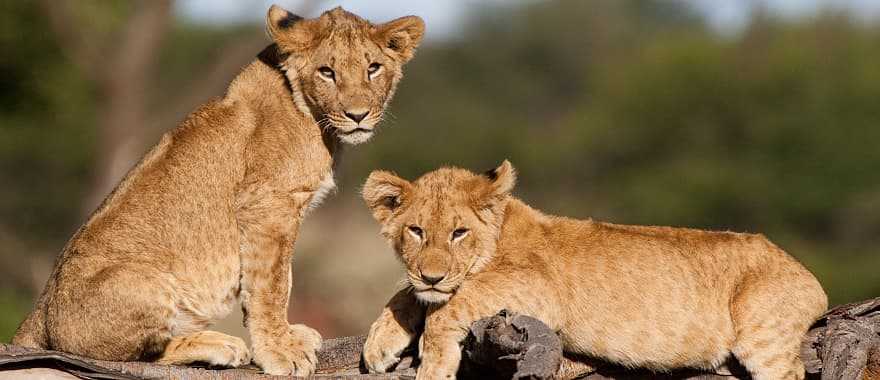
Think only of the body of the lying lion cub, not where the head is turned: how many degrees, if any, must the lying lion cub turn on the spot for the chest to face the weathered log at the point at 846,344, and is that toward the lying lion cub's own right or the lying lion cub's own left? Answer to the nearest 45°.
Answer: approximately 180°

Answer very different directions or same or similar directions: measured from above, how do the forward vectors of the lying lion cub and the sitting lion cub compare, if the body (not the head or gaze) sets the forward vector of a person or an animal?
very different directions

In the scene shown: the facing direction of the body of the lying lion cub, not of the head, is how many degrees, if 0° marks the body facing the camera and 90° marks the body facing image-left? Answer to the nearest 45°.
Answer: approximately 90°

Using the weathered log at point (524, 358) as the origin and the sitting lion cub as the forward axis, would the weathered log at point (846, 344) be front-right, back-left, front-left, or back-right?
back-right

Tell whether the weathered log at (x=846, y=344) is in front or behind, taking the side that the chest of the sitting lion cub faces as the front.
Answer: in front

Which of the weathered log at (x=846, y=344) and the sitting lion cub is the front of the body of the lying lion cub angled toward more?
the sitting lion cub

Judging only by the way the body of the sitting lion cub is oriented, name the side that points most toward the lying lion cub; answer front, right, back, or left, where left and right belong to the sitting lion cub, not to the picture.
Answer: front

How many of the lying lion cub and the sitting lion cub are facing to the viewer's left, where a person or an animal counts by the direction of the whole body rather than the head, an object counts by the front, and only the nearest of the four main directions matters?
1

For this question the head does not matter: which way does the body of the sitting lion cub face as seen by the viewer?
to the viewer's right

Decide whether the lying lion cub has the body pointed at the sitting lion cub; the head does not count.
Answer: yes
